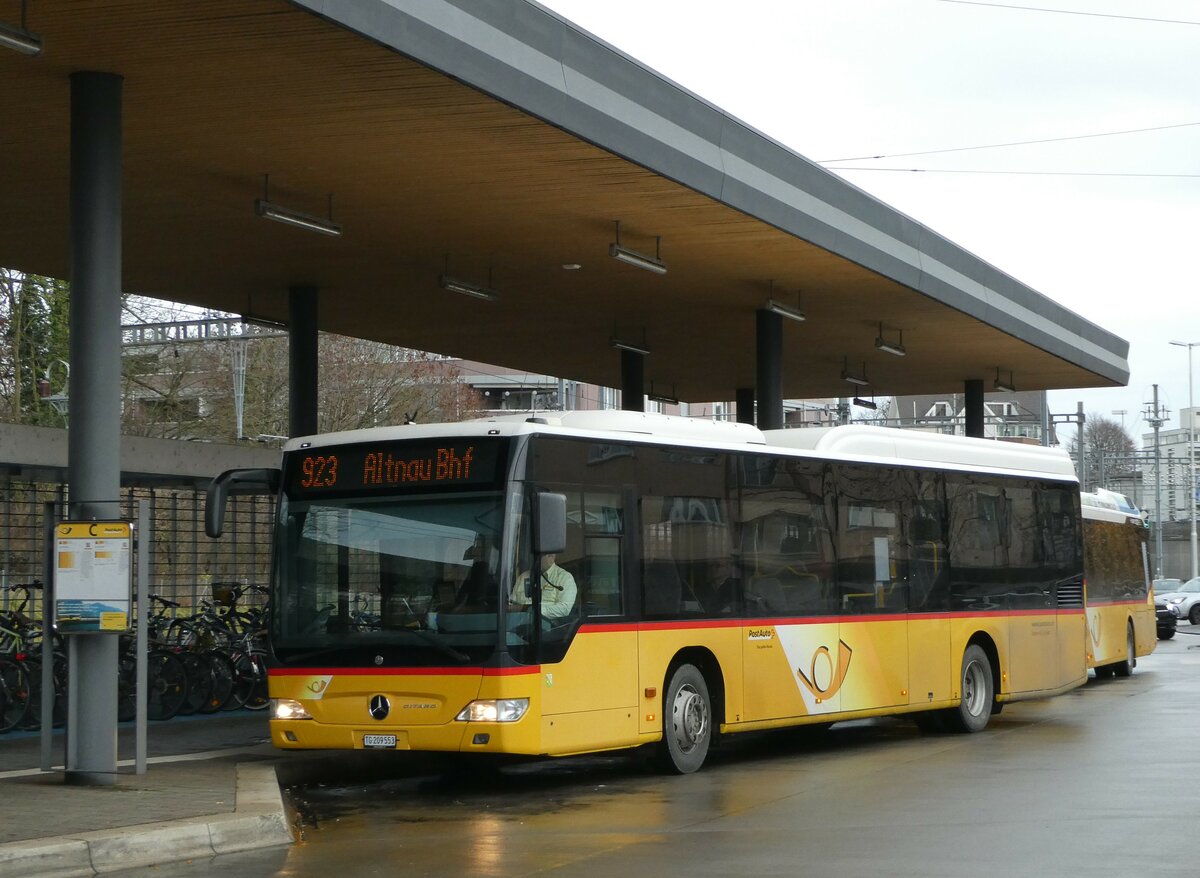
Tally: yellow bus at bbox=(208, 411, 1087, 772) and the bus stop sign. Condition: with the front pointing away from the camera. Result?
0

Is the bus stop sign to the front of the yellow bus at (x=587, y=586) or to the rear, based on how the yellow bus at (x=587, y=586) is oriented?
to the front

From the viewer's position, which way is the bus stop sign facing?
facing the viewer

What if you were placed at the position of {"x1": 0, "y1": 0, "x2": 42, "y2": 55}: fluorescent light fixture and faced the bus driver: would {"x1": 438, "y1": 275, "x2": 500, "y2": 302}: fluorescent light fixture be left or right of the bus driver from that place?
left

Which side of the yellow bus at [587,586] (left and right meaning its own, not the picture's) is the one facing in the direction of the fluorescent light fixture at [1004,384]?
back

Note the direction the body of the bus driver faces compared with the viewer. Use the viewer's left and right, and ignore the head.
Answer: facing the viewer and to the left of the viewer

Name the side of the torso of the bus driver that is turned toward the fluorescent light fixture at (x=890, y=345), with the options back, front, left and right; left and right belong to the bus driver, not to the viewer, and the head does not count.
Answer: back

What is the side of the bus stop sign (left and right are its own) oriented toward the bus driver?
left

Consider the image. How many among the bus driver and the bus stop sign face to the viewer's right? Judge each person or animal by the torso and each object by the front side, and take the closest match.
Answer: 0

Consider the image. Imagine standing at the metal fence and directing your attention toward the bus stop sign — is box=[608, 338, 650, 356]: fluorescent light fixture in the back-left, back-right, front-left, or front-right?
back-left

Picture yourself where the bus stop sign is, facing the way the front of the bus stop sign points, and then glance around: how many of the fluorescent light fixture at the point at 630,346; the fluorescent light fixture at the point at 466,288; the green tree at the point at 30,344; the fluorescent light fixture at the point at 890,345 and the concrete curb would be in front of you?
1

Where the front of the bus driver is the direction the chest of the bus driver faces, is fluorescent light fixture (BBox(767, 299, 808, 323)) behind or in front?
behind

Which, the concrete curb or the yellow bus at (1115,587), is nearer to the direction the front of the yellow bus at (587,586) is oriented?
the concrete curb

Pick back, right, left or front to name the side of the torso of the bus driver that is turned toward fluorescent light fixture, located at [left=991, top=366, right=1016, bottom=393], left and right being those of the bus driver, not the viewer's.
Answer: back
